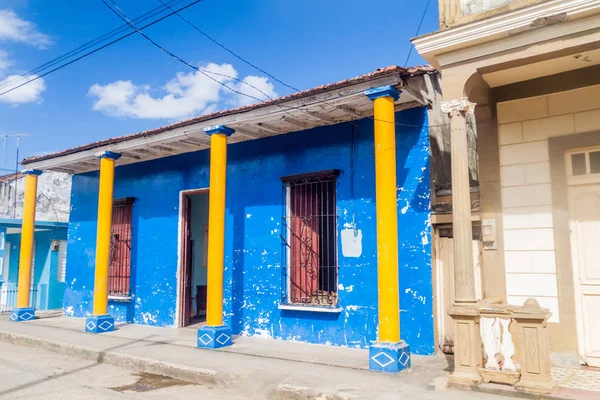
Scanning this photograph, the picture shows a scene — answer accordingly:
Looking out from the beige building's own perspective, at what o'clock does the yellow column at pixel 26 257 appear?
The yellow column is roughly at 2 o'clock from the beige building.

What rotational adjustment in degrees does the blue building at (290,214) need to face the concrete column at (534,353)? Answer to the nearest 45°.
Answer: approximately 90° to its left

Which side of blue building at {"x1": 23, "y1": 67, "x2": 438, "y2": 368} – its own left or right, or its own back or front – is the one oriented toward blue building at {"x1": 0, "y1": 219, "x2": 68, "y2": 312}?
right

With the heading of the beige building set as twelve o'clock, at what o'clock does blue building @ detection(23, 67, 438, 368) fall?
The blue building is roughly at 2 o'clock from the beige building.

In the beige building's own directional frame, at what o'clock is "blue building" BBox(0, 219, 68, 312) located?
The blue building is roughly at 2 o'clock from the beige building.

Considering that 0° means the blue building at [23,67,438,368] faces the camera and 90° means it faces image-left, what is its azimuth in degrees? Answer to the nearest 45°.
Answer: approximately 45°

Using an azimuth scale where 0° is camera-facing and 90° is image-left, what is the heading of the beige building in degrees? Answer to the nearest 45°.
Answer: approximately 45°

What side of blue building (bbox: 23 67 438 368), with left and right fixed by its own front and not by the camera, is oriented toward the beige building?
left

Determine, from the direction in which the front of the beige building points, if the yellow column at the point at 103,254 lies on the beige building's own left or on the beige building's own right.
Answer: on the beige building's own right

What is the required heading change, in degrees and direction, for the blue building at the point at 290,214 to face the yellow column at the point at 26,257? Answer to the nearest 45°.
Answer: approximately 90° to its right
